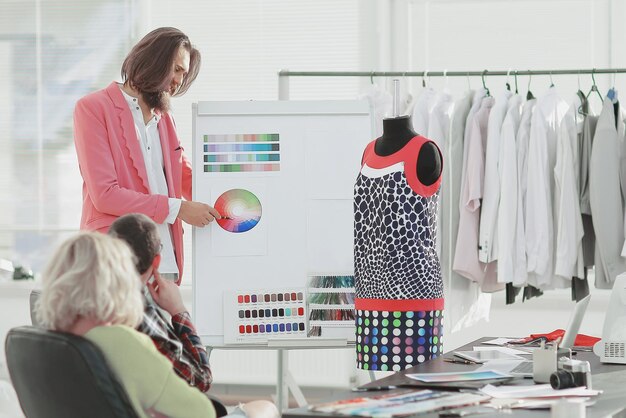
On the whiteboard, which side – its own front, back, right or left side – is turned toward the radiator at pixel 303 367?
back

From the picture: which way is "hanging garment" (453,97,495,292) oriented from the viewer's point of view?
to the viewer's left

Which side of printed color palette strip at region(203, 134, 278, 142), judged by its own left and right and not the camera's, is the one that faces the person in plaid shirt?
front

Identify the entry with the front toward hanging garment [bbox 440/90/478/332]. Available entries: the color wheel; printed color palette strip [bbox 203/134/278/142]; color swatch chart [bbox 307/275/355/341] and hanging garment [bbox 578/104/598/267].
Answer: hanging garment [bbox 578/104/598/267]

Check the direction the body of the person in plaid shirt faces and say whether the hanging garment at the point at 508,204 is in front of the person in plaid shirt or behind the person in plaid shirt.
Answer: in front

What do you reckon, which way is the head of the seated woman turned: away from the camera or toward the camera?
away from the camera

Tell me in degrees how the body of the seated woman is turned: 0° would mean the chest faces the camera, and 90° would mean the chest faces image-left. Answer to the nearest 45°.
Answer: approximately 225°

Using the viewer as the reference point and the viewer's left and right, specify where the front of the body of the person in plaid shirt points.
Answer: facing away from the viewer and to the right of the viewer

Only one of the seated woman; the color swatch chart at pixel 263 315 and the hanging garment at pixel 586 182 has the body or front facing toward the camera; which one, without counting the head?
the color swatch chart

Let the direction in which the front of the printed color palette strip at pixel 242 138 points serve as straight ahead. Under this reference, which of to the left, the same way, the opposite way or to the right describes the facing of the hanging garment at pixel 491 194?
to the right

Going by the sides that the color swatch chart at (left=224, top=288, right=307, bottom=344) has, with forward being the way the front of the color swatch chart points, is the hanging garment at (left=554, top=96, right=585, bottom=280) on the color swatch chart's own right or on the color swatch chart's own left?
on the color swatch chart's own left
